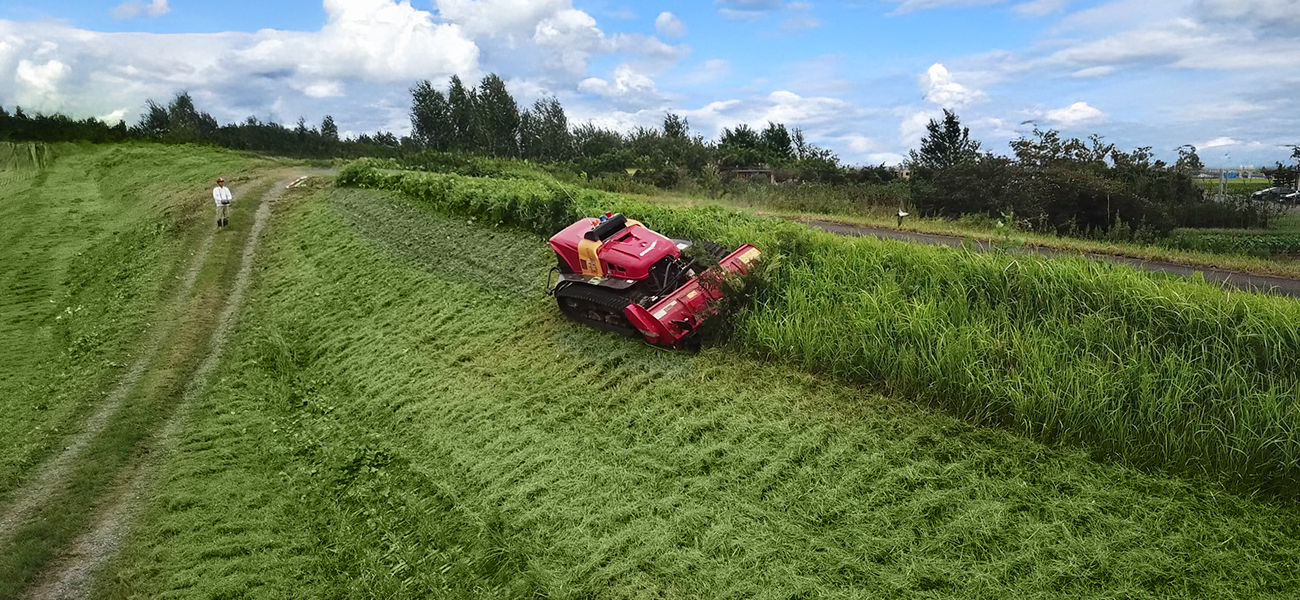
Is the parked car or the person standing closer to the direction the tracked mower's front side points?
the parked car

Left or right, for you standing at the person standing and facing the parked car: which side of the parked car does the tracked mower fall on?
right

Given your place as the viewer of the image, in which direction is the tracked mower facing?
facing the viewer and to the right of the viewer

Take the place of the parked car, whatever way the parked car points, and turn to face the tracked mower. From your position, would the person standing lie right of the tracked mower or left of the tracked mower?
right

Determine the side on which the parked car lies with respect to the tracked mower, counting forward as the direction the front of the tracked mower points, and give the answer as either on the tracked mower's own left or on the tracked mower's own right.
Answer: on the tracked mower's own left

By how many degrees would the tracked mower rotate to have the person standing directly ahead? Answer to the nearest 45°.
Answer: approximately 180°
